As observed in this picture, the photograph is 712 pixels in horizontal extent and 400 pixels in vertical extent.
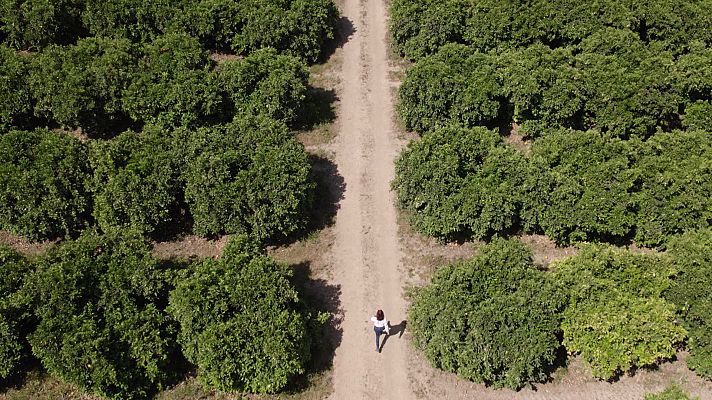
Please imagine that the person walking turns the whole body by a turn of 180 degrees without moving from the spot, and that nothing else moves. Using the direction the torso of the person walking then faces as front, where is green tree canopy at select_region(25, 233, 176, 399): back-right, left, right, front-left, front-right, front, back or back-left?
right

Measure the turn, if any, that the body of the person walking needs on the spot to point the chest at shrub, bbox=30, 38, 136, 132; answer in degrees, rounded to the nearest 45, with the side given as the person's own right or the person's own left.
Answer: approximately 45° to the person's own left

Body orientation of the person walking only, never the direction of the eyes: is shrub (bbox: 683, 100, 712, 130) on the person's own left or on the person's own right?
on the person's own right

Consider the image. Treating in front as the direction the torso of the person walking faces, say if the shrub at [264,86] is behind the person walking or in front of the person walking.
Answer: in front

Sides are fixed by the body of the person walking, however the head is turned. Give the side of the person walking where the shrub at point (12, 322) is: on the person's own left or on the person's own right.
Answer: on the person's own left

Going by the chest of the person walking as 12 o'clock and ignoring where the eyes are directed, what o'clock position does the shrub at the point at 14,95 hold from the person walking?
The shrub is roughly at 10 o'clock from the person walking.

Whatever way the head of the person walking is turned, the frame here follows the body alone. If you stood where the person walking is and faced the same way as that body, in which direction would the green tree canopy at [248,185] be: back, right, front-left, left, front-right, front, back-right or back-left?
front-left

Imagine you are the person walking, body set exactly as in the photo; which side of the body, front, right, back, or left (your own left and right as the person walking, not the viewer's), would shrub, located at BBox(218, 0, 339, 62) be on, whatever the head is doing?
front

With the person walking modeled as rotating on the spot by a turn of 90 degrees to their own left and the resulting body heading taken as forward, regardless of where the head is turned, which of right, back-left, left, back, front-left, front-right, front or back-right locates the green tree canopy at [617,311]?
back

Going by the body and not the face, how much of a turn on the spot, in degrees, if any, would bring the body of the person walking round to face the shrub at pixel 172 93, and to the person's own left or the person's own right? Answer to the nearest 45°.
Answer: approximately 45° to the person's own left

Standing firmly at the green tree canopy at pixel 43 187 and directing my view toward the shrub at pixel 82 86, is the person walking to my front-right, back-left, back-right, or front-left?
back-right

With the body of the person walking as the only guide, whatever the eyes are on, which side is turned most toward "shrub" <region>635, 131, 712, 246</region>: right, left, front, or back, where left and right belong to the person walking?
right

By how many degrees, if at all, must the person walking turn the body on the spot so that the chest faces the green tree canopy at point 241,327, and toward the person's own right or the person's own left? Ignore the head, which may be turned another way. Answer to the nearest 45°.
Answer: approximately 90° to the person's own left

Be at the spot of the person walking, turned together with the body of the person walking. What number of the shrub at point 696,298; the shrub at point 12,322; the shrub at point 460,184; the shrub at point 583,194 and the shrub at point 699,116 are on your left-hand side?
1

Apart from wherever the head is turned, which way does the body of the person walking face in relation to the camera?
away from the camera
